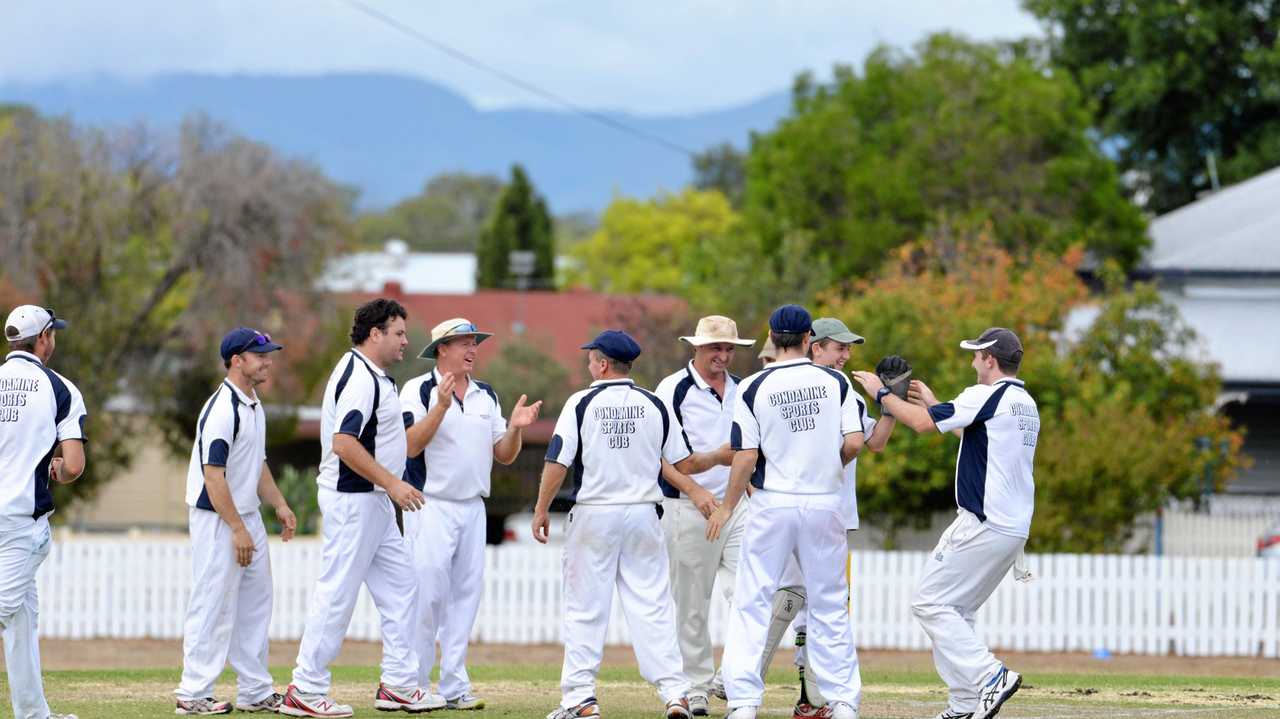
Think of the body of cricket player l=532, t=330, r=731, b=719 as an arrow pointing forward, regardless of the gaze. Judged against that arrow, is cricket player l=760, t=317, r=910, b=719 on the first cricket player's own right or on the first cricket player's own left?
on the first cricket player's own right

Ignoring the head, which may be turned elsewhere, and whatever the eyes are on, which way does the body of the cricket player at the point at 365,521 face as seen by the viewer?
to the viewer's right

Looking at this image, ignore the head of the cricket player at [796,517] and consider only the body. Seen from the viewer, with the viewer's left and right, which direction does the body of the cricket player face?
facing away from the viewer

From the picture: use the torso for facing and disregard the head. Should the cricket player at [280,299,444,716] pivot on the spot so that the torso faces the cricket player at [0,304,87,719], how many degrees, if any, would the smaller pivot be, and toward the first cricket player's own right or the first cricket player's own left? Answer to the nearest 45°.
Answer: approximately 180°

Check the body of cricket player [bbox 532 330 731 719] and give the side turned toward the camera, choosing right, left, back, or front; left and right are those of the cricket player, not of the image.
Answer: back

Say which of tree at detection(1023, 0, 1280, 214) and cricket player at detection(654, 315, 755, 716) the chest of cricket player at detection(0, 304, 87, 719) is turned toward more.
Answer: the tree

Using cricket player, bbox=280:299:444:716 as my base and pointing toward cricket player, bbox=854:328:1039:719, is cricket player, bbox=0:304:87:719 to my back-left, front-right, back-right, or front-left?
back-right

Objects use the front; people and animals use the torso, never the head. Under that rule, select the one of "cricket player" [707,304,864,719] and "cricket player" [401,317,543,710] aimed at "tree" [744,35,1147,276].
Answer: "cricket player" [707,304,864,719]

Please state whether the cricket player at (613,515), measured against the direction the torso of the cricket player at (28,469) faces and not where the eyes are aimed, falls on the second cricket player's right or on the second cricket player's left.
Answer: on the second cricket player's right

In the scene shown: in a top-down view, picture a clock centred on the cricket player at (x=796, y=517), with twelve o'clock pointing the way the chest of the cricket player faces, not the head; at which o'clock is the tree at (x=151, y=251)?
The tree is roughly at 11 o'clock from the cricket player.

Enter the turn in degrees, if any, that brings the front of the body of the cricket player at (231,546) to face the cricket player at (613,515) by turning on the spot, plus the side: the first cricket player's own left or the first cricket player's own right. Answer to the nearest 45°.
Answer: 0° — they already face them

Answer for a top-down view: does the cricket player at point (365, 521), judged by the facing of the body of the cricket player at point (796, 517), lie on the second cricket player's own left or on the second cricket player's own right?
on the second cricket player's own left

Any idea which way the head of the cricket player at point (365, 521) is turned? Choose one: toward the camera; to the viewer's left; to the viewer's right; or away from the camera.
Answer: to the viewer's right

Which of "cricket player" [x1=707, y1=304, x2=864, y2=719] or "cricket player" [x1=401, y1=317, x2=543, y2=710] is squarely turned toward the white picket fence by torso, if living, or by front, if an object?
"cricket player" [x1=707, y1=304, x2=864, y2=719]
